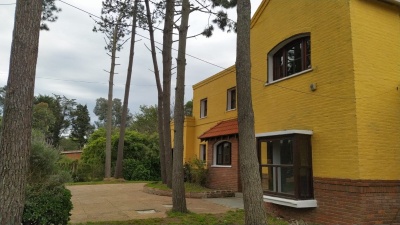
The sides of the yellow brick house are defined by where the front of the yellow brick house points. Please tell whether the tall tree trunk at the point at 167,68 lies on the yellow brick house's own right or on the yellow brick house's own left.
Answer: on the yellow brick house's own right

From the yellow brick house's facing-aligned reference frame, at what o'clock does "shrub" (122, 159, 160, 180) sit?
The shrub is roughly at 3 o'clock from the yellow brick house.

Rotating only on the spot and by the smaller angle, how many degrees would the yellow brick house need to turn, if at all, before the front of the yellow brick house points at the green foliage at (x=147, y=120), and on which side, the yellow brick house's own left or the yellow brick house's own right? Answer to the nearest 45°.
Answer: approximately 90° to the yellow brick house's own right

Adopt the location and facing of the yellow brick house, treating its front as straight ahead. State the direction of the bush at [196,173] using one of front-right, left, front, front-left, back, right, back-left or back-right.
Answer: right

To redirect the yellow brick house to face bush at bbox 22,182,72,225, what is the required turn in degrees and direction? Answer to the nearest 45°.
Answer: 0° — it already faces it

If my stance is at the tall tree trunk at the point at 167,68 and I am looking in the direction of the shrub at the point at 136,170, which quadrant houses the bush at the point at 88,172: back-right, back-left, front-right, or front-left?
front-left

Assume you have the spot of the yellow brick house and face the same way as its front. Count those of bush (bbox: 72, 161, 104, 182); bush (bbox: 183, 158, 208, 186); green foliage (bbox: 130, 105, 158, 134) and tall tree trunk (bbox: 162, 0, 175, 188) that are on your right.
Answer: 4

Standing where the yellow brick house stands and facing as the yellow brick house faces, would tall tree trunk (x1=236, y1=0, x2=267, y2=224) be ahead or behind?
ahead

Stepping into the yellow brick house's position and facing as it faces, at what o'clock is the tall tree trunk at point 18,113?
The tall tree trunk is roughly at 12 o'clock from the yellow brick house.

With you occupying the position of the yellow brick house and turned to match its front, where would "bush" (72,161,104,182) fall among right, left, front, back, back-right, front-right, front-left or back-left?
right

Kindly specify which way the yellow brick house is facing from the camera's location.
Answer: facing the viewer and to the left of the viewer
